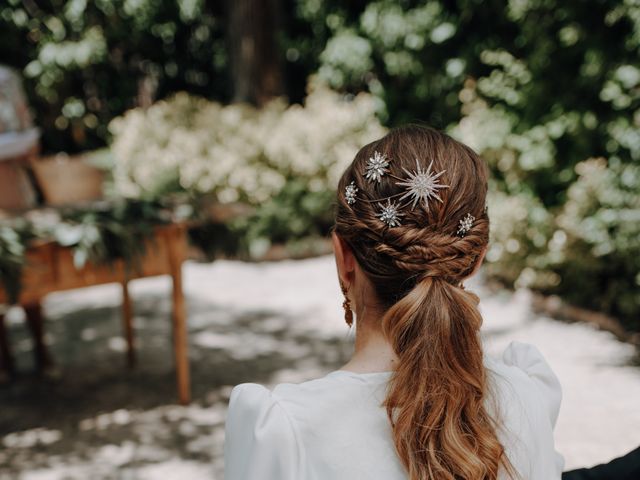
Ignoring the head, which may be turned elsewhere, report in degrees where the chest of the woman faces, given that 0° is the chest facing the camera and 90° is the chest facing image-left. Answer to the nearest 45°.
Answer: approximately 180°

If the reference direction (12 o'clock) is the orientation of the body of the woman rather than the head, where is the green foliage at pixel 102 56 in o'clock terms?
The green foliage is roughly at 11 o'clock from the woman.

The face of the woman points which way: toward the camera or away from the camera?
away from the camera
